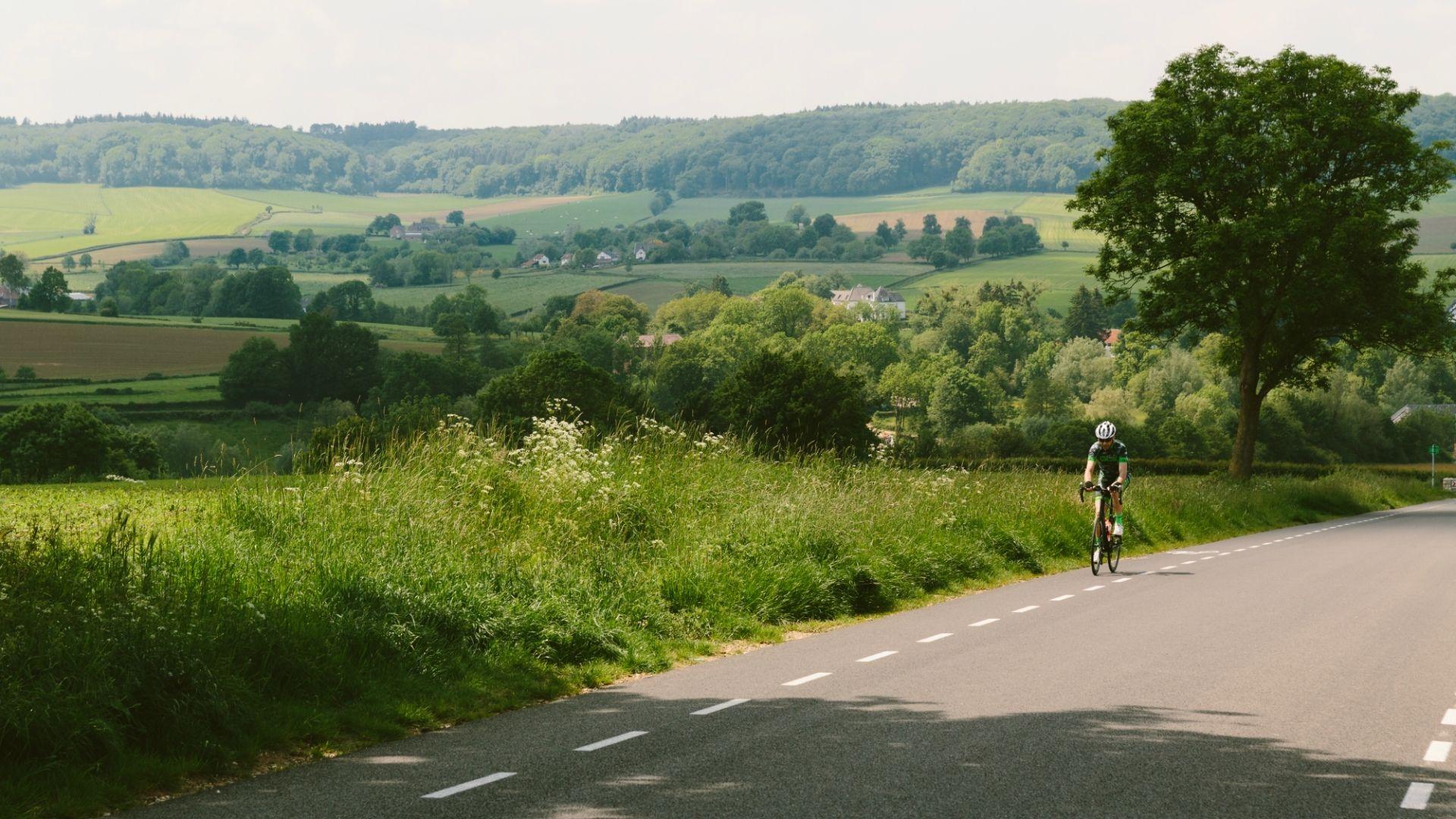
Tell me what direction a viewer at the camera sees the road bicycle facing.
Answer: facing the viewer

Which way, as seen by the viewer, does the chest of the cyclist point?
toward the camera

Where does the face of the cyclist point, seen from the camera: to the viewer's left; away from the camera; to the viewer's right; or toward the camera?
toward the camera

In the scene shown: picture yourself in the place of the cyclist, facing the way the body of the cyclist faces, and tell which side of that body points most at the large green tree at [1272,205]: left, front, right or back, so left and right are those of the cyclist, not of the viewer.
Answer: back

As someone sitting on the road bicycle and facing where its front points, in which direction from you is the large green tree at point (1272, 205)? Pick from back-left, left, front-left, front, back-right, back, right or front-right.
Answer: back
